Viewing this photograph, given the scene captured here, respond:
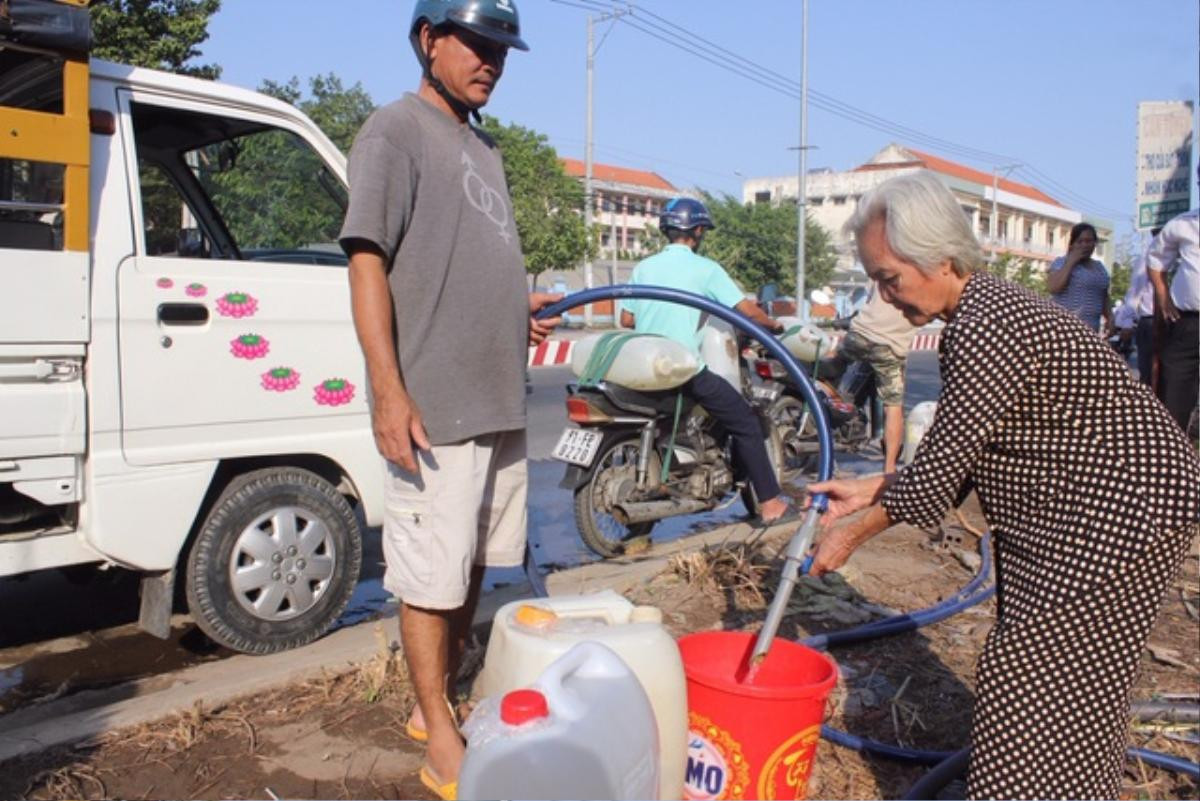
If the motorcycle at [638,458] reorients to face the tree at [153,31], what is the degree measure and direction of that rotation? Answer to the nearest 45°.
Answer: approximately 90° to its left

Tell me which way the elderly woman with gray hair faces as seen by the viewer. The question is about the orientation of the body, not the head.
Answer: to the viewer's left

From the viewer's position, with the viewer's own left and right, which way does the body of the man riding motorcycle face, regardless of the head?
facing away from the viewer and to the right of the viewer

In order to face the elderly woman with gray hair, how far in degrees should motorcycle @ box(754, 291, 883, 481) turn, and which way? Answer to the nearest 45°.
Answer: approximately 135° to its right

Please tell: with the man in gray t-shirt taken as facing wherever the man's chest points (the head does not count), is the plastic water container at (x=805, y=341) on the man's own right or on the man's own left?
on the man's own left

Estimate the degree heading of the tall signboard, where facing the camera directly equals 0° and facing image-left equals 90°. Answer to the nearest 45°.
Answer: approximately 0°

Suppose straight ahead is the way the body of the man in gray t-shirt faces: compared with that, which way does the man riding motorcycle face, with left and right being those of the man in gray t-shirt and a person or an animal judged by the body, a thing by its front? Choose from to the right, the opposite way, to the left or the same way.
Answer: to the left

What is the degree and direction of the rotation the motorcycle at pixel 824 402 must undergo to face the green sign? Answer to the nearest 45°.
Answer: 0° — it already faces it

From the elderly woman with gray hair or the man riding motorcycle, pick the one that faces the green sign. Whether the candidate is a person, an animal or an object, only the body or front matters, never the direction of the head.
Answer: the man riding motorcycle

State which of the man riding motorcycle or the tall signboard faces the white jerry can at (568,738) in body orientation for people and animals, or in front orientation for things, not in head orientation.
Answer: the tall signboard

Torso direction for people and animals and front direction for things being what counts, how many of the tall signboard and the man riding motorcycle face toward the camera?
1

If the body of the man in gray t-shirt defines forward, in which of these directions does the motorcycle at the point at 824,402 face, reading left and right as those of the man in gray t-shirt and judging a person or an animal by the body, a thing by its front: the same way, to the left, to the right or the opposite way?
to the left

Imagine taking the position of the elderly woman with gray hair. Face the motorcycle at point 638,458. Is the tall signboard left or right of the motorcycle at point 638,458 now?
right

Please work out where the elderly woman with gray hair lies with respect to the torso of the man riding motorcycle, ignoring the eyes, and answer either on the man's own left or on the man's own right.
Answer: on the man's own right
